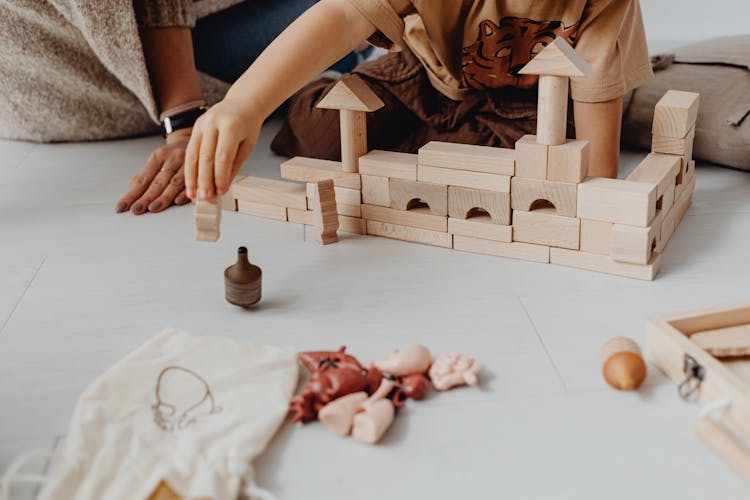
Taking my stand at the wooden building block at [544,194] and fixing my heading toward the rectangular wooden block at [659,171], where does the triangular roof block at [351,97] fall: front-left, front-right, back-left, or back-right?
back-left

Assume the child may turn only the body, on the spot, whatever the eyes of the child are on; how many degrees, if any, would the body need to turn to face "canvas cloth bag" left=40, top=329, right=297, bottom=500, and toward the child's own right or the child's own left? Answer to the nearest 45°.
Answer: approximately 45° to the child's own right

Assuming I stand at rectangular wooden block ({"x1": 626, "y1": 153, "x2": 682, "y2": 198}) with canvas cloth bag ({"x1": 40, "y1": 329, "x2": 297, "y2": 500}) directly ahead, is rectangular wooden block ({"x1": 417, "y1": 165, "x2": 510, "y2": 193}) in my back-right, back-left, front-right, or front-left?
front-right

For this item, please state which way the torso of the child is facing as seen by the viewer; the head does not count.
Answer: toward the camera
